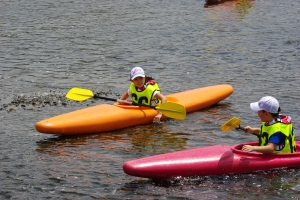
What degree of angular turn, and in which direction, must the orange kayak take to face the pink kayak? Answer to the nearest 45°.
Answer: approximately 90° to its left

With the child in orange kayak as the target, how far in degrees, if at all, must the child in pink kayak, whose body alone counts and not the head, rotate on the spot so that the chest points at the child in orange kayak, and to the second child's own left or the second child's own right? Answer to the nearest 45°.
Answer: approximately 45° to the second child's own right

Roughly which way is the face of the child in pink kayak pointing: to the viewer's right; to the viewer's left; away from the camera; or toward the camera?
to the viewer's left

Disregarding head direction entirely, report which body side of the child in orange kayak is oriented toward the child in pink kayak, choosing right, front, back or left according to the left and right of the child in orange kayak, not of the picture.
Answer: left

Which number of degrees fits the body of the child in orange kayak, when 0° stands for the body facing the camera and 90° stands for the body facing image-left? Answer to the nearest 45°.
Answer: approximately 45°

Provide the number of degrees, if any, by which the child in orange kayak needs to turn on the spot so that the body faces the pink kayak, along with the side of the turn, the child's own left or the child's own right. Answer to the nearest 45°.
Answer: approximately 45° to the child's own left

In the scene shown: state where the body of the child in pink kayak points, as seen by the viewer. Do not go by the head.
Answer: to the viewer's left
